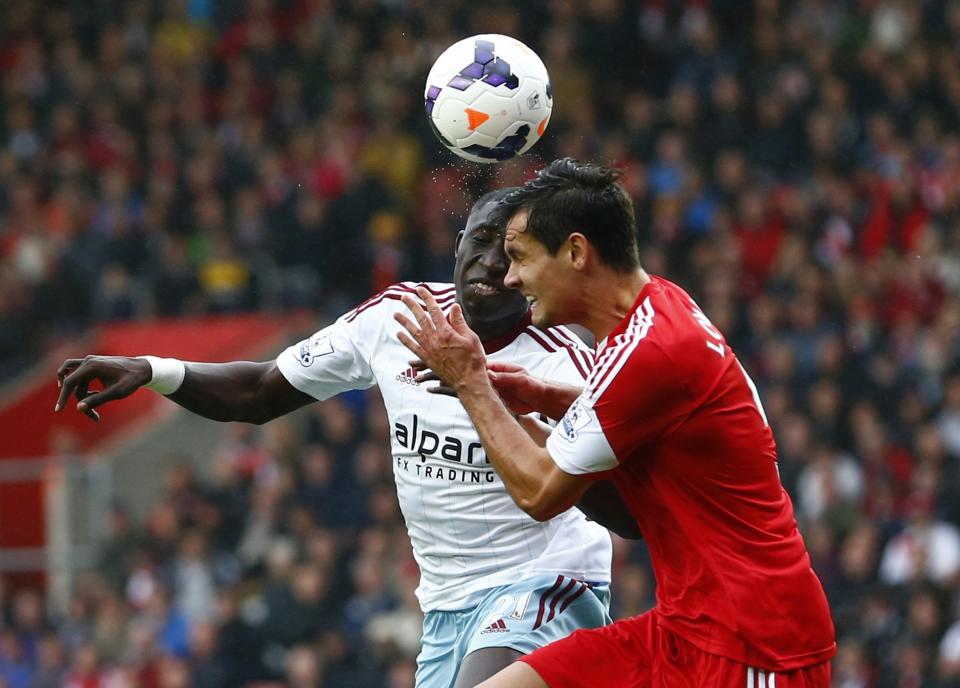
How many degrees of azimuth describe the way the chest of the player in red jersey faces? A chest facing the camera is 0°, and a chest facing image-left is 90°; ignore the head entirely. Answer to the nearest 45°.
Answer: approximately 90°

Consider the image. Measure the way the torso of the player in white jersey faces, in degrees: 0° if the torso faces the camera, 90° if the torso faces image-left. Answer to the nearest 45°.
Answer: approximately 0°

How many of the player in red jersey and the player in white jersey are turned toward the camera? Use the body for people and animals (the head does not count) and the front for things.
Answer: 1

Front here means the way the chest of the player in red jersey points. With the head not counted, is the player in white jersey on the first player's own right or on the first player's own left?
on the first player's own right

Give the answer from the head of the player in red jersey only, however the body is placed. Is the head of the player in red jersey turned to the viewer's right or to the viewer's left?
to the viewer's left

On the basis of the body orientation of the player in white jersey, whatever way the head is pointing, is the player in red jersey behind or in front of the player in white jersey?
in front

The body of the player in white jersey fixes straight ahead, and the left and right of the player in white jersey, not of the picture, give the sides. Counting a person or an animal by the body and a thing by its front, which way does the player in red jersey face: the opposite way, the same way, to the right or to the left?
to the right

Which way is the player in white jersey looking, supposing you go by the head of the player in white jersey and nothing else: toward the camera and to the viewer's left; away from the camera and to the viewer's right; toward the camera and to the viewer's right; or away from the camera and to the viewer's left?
toward the camera and to the viewer's right

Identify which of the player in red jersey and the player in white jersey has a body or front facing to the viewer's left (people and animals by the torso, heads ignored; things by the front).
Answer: the player in red jersey
